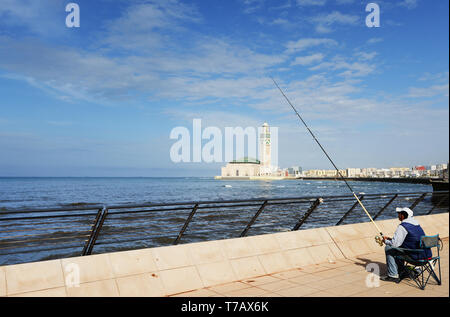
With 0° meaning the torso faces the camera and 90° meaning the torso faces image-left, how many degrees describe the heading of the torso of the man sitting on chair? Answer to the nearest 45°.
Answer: approximately 90°
